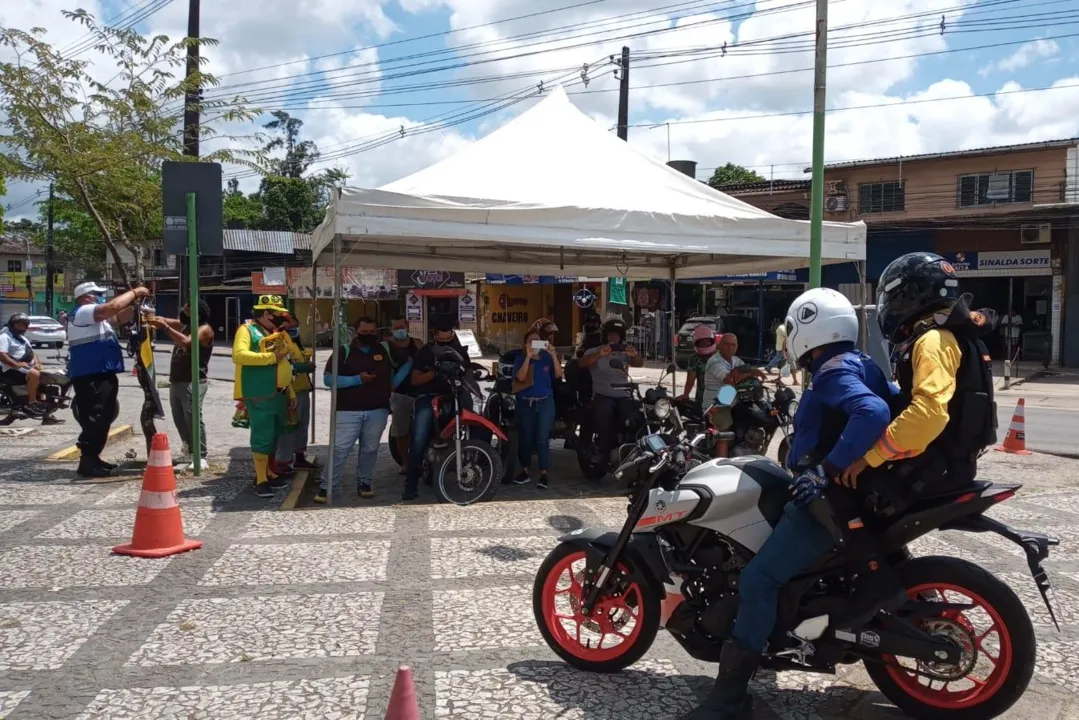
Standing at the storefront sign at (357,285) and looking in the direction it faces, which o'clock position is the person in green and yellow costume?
The person in green and yellow costume is roughly at 12 o'clock from the storefront sign.

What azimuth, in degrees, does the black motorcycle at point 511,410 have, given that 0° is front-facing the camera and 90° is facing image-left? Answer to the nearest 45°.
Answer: approximately 45°

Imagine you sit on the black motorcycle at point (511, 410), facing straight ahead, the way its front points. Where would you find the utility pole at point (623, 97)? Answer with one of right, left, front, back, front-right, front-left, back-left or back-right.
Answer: back-right

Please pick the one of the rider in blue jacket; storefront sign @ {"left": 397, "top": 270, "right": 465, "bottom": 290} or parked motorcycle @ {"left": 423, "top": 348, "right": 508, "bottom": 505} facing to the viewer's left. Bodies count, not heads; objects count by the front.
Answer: the rider in blue jacket

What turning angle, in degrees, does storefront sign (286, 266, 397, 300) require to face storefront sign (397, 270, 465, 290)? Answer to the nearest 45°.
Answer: approximately 45° to its left

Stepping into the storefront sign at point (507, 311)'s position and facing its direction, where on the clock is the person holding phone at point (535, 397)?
The person holding phone is roughly at 12 o'clock from the storefront sign.

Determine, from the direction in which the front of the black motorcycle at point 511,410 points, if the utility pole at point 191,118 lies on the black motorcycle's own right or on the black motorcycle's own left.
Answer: on the black motorcycle's own right

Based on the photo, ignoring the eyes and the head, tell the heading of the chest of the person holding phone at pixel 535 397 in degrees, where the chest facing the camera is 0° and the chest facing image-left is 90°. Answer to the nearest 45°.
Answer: approximately 0°

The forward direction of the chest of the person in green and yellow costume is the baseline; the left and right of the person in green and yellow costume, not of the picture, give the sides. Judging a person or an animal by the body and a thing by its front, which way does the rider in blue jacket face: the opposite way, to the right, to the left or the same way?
the opposite way

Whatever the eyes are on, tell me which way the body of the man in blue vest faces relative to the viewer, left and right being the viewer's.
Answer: facing to the right of the viewer
